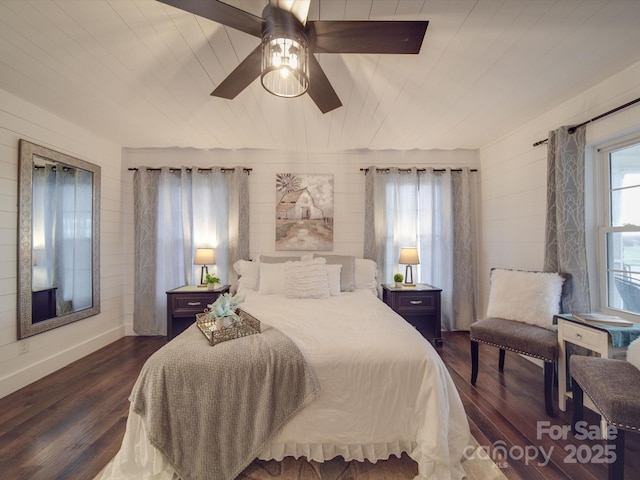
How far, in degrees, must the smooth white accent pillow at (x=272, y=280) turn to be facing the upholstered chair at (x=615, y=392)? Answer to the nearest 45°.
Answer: approximately 45° to its left

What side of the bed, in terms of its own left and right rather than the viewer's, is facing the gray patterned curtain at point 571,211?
left

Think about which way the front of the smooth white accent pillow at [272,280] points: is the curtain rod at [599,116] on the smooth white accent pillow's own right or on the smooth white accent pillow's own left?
on the smooth white accent pillow's own left

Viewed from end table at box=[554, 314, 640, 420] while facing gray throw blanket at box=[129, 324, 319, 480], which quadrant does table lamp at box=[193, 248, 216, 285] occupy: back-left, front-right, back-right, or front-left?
front-right

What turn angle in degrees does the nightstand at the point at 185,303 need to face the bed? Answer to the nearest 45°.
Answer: approximately 45° to its left

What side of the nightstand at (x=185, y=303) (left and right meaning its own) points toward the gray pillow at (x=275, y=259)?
left

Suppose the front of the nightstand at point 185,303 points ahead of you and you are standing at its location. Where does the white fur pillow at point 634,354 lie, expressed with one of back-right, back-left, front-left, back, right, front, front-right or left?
front-left

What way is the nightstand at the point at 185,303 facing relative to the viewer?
toward the camera

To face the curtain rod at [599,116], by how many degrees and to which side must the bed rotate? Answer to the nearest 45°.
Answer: approximately 90° to its left

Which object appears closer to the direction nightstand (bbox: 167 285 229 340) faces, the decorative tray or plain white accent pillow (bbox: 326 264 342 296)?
the decorative tray

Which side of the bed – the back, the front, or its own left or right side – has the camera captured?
front

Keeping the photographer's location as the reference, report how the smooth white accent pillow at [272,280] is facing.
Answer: facing the viewer

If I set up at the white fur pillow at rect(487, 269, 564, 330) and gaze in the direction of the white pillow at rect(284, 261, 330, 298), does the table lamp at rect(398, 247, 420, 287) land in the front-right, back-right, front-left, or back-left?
front-right
